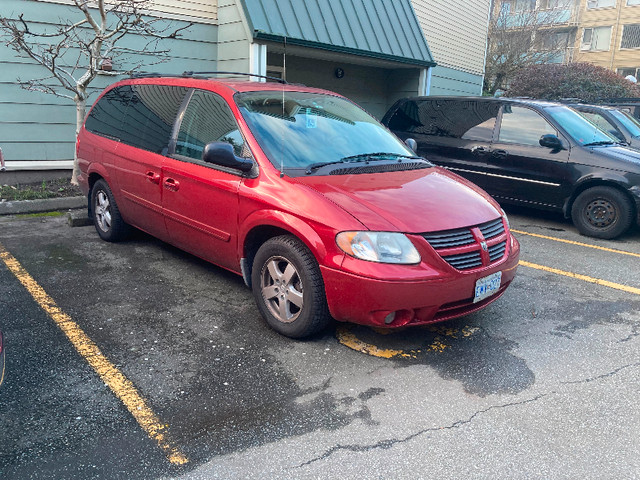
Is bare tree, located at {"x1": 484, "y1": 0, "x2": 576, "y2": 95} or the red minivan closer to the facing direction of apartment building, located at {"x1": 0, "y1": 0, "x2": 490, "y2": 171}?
the red minivan

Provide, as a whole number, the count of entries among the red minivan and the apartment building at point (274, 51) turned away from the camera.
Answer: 0

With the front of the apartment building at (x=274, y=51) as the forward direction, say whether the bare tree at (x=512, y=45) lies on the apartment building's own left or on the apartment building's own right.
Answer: on the apartment building's own left

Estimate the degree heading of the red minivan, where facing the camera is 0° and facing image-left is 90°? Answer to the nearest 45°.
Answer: approximately 315°

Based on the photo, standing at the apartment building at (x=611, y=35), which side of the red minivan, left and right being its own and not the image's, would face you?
left

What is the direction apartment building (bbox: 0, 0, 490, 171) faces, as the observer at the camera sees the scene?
facing the viewer and to the right of the viewer

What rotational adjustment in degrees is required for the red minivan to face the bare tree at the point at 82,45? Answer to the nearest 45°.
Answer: approximately 180°

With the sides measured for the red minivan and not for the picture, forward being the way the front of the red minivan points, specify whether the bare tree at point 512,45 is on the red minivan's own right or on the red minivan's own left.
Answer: on the red minivan's own left

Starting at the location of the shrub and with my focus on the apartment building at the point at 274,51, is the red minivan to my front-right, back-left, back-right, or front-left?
front-left

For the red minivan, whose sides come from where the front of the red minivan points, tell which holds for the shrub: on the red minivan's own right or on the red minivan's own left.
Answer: on the red minivan's own left

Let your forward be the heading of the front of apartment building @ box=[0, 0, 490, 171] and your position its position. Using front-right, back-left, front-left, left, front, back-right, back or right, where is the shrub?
left

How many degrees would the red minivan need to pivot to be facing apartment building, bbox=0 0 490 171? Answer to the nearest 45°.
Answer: approximately 135° to its left

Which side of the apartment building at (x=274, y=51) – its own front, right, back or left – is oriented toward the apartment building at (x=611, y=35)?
left
